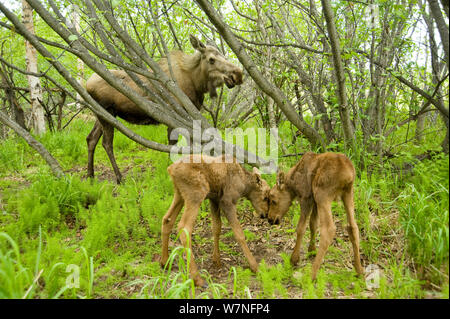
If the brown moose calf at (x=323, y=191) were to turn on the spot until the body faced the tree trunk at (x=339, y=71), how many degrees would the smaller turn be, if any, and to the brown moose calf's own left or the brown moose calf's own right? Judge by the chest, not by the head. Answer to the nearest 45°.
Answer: approximately 45° to the brown moose calf's own right

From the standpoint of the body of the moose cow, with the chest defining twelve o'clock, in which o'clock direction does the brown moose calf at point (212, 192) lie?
The brown moose calf is roughly at 3 o'clock from the moose cow.

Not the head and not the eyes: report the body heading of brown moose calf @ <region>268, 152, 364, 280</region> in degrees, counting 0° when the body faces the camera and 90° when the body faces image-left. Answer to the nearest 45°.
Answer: approximately 135°

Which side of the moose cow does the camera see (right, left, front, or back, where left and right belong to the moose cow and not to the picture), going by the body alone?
right

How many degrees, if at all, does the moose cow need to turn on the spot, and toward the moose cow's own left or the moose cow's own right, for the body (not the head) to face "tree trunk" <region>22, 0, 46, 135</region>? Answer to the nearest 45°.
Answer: approximately 135° to the moose cow's own left

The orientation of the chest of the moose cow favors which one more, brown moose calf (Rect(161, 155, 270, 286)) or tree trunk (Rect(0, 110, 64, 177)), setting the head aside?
the brown moose calf

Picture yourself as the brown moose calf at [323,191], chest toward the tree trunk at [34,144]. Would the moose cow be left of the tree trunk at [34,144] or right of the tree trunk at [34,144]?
right

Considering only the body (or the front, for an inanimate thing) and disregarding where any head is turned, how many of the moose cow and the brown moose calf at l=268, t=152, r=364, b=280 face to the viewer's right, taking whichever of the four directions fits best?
1

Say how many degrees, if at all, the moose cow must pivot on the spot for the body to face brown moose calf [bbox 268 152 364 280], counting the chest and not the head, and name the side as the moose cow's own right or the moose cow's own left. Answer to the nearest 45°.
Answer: approximately 90° to the moose cow's own right
